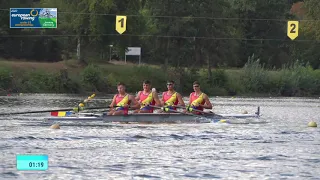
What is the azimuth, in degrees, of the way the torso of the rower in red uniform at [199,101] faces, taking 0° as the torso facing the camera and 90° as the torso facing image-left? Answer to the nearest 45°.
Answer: approximately 45°

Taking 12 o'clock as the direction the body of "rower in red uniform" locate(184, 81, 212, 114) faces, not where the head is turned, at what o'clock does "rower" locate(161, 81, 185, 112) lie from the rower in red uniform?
The rower is roughly at 1 o'clock from the rower in red uniform.

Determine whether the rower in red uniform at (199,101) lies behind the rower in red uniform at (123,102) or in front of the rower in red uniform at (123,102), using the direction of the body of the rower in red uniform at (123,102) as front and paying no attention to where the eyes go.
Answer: behind

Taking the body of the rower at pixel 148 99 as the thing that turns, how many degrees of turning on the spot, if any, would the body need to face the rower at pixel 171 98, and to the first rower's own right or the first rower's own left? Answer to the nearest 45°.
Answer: approximately 180°

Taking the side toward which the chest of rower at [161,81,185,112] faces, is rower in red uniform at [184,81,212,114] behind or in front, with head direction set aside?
behind

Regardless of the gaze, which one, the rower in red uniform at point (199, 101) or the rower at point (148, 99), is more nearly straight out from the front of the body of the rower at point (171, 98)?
the rower
